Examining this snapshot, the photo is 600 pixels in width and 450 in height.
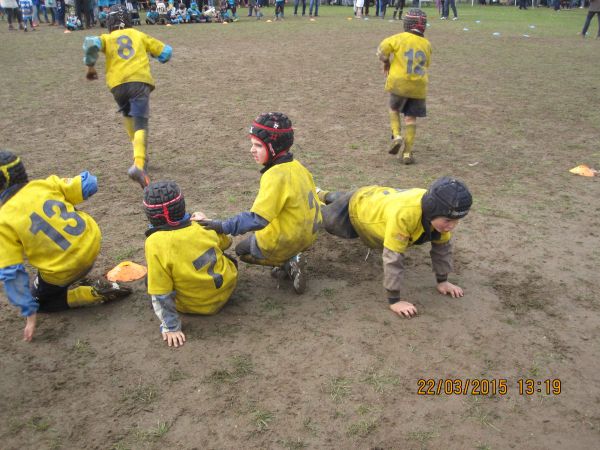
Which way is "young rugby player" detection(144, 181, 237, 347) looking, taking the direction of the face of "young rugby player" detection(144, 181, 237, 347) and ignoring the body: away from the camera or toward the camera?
away from the camera

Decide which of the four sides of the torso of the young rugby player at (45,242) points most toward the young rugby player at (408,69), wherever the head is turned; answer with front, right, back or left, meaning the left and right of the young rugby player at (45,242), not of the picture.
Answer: right

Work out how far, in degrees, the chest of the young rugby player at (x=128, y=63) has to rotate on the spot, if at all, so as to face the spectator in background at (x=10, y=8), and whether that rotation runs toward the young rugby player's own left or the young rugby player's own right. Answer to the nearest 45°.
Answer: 0° — they already face them

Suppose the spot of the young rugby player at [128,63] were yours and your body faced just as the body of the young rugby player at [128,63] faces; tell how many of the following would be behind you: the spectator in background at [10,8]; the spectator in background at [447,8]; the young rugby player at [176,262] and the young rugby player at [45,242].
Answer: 2

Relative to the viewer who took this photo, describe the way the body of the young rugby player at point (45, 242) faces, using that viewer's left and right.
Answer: facing away from the viewer and to the left of the viewer

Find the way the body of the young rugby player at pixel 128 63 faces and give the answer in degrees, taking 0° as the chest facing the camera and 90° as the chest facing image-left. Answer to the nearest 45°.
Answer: approximately 180°

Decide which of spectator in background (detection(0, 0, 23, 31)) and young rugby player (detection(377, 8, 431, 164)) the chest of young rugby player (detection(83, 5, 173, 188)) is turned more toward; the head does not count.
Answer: the spectator in background

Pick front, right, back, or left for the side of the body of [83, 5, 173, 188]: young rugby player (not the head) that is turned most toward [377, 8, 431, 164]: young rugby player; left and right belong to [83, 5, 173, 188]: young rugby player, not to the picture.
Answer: right

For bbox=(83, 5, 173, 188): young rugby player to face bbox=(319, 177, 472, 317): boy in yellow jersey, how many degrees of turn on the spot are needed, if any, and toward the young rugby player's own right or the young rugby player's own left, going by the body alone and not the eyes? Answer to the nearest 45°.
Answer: approximately 135° to the young rugby player's own right

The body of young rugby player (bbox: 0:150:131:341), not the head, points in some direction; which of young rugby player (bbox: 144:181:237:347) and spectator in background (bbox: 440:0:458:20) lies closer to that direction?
the spectator in background

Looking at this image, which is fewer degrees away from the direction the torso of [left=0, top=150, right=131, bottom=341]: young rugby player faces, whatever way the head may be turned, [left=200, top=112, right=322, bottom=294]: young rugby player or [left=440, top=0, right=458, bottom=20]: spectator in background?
the spectator in background

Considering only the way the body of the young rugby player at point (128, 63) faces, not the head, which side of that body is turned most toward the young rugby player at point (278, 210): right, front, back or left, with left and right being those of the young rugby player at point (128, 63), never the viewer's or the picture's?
back

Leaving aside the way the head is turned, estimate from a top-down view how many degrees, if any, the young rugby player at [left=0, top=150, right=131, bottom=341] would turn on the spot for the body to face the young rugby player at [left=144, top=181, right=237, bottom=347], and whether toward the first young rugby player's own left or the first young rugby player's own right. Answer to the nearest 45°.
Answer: approximately 180°

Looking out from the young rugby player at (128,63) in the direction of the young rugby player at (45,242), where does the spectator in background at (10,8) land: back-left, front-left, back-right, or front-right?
back-right
